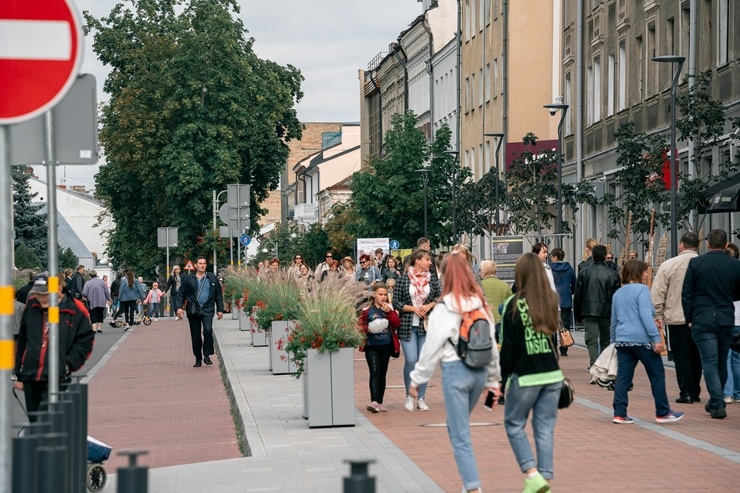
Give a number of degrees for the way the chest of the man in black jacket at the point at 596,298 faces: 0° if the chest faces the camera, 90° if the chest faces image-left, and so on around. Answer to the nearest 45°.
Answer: approximately 180°

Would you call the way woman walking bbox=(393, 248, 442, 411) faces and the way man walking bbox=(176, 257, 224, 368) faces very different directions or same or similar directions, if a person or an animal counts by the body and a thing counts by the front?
same or similar directions

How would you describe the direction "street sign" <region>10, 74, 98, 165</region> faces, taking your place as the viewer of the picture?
facing away from the viewer

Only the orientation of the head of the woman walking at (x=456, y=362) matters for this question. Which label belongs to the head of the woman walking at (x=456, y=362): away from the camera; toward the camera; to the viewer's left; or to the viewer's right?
away from the camera

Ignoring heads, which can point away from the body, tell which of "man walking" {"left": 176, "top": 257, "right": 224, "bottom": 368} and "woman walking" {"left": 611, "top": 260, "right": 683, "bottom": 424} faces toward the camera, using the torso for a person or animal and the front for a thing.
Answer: the man walking

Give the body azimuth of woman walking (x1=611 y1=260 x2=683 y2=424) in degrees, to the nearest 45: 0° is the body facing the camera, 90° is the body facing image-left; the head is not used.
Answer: approximately 225°

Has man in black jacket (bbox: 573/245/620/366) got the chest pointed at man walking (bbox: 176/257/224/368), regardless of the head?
no

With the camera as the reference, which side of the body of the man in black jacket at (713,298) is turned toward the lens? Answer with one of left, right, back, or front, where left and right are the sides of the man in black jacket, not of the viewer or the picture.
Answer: back

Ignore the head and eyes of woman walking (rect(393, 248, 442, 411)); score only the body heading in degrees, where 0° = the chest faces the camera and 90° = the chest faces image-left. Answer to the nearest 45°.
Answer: approximately 0°

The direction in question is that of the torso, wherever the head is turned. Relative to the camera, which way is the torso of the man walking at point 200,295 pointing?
toward the camera

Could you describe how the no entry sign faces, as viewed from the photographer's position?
facing the viewer

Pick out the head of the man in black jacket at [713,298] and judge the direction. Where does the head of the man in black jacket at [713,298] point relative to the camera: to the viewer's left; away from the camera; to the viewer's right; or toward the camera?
away from the camera

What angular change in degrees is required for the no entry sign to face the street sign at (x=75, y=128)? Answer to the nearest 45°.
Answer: approximately 180°

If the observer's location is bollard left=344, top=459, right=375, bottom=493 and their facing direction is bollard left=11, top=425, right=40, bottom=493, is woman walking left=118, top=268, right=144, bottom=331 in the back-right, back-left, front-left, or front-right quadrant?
front-right
